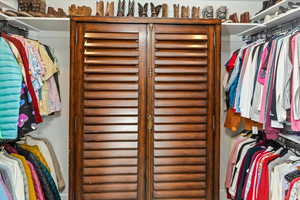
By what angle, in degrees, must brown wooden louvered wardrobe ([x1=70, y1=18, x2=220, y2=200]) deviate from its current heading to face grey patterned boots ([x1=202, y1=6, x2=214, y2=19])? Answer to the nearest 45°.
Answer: approximately 135° to its left

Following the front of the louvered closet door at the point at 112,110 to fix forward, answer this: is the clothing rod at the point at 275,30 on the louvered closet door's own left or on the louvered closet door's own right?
on the louvered closet door's own left

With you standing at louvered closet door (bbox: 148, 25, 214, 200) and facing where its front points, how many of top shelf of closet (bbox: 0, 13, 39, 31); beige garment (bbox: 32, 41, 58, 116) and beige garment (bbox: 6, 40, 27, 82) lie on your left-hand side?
0

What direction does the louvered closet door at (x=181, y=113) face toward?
toward the camera

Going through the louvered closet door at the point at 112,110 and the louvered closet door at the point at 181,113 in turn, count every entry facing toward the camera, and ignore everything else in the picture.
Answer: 2

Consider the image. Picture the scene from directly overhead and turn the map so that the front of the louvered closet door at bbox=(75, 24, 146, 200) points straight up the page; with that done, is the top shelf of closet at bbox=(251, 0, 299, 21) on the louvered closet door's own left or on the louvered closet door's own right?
on the louvered closet door's own left

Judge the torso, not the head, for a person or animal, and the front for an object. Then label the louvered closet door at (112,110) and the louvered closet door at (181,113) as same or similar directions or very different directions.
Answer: same or similar directions

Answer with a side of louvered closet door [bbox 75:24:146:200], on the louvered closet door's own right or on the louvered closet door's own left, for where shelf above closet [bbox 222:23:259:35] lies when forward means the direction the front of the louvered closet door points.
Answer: on the louvered closet door's own left

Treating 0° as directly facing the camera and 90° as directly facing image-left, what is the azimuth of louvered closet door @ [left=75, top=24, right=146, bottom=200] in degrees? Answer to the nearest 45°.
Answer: approximately 0°
